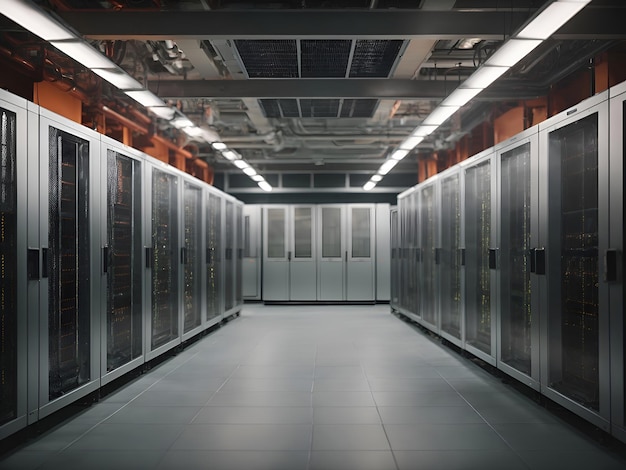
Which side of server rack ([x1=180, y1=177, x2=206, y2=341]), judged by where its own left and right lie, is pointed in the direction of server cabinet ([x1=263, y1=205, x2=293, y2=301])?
left

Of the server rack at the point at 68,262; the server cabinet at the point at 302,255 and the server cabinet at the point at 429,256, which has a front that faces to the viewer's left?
the server cabinet at the point at 429,256

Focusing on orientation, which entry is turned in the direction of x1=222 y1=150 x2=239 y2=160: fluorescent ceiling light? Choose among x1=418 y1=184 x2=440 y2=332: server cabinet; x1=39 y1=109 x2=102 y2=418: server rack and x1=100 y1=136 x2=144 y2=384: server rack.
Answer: the server cabinet

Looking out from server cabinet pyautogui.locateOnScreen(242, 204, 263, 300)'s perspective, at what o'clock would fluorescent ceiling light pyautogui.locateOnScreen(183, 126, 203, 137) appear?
The fluorescent ceiling light is roughly at 12 o'clock from the server cabinet.

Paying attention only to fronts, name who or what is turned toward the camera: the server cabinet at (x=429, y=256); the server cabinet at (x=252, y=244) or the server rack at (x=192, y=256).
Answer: the server cabinet at (x=252, y=244)

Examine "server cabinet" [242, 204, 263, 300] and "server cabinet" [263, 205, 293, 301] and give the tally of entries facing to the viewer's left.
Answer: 0

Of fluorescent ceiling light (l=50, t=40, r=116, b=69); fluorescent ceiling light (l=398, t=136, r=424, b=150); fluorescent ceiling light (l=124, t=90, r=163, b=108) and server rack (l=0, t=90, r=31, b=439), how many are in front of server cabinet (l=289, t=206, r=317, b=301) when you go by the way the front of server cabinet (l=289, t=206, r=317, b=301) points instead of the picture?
4

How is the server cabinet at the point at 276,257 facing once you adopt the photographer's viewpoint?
facing the viewer

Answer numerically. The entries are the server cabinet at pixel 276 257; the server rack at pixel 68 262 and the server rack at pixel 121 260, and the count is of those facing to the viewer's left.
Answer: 0

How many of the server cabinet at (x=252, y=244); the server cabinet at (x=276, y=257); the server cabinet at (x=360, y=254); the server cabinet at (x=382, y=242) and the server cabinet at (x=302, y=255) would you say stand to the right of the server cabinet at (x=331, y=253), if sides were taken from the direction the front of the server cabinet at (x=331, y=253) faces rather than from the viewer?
3

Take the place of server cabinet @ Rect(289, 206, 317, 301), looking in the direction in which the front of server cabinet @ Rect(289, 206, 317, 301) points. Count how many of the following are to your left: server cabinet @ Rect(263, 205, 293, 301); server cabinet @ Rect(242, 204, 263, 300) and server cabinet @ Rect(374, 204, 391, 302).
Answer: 1

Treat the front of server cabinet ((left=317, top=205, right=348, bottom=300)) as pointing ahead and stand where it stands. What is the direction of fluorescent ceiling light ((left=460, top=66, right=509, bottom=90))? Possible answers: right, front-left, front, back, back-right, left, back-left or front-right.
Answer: front

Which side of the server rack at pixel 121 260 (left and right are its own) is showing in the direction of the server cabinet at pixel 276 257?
left

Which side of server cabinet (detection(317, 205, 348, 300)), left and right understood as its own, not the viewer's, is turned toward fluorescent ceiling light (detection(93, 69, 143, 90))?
front

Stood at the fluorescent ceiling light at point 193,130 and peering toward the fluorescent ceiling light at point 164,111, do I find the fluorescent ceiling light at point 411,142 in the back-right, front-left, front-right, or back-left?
back-left

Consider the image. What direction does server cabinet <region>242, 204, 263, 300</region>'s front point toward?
toward the camera

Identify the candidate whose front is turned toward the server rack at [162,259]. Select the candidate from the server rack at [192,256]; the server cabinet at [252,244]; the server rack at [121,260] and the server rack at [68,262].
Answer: the server cabinet

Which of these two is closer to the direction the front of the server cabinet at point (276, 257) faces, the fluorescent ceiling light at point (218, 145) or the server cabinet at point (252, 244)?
the fluorescent ceiling light

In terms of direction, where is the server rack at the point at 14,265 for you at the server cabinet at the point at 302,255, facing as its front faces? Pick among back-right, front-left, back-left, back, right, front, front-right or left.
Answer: front

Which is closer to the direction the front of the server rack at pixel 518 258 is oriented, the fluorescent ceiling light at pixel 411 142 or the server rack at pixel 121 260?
the server rack

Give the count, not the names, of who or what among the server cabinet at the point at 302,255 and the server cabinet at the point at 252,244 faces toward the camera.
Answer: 2
